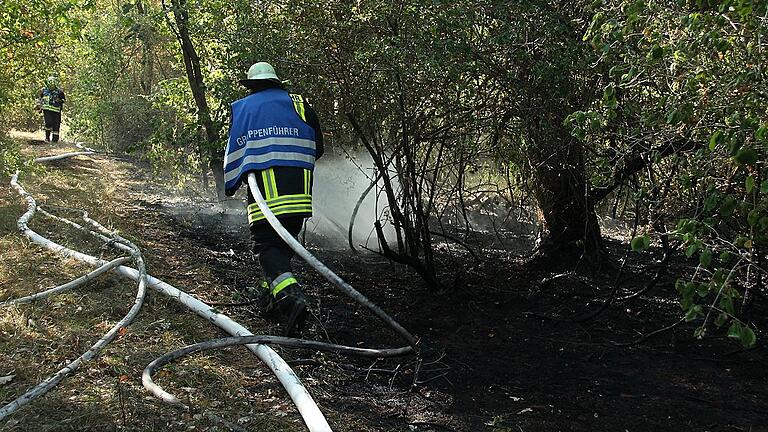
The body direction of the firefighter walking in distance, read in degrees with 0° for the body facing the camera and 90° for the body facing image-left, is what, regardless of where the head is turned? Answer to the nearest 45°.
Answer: approximately 0°

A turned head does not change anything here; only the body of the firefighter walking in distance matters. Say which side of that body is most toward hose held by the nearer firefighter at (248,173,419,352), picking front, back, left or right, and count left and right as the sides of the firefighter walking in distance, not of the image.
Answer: front

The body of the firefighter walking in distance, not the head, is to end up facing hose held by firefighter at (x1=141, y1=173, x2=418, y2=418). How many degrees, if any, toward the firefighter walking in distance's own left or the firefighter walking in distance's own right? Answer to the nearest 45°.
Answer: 0° — they already face it

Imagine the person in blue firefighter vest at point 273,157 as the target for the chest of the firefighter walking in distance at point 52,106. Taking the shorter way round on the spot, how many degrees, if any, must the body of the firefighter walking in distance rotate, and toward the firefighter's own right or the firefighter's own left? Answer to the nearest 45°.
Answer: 0° — they already face them

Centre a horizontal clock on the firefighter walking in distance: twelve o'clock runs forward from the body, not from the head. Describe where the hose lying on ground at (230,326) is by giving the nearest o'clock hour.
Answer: The hose lying on ground is roughly at 12 o'clock from the firefighter walking in distance.

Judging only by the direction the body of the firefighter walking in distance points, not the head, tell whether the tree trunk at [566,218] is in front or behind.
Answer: in front

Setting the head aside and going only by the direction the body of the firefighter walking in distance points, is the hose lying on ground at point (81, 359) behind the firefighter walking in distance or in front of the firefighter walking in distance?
in front
